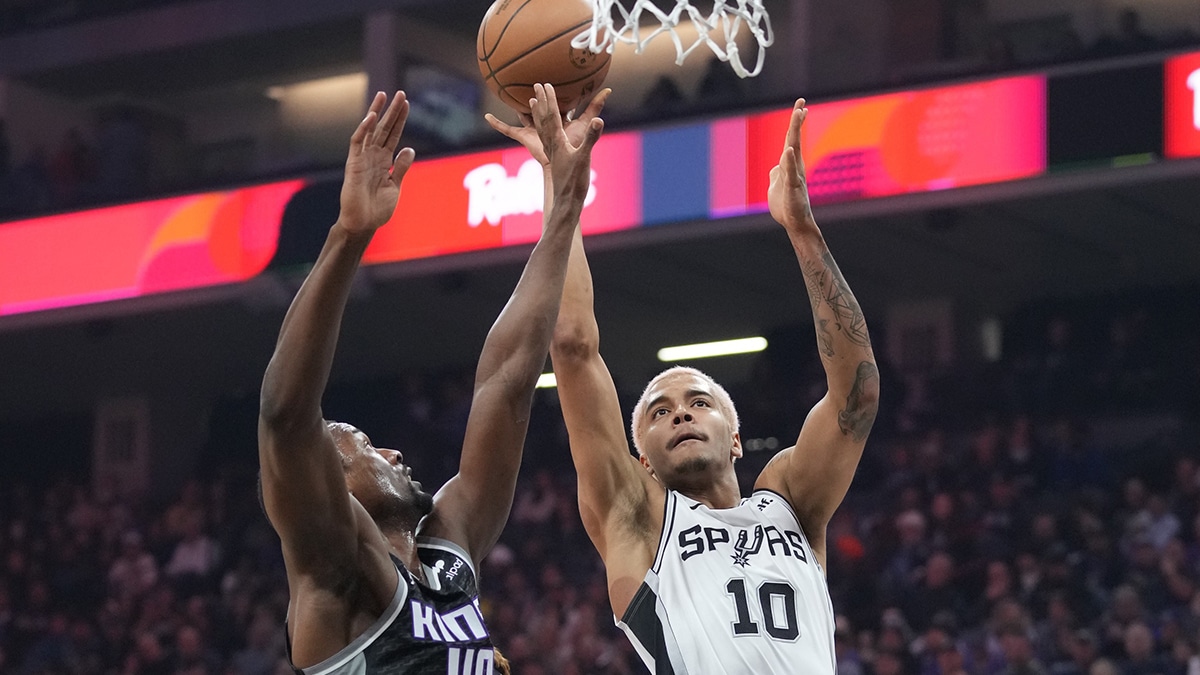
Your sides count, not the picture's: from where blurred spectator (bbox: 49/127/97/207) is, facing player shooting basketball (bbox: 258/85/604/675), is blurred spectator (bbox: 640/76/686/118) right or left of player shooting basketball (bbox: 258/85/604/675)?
left

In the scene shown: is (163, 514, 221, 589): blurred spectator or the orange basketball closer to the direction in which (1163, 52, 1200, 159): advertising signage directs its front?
the orange basketball

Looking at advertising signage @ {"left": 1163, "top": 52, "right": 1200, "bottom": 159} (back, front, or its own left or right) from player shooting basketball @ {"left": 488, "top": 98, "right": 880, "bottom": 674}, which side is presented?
front

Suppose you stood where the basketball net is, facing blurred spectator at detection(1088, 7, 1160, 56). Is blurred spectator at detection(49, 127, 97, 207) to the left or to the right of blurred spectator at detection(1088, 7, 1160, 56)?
left

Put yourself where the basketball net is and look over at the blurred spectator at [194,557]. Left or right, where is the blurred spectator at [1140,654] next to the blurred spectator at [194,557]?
right

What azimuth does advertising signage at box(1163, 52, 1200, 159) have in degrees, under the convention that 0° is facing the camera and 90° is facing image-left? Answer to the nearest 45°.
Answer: approximately 0°

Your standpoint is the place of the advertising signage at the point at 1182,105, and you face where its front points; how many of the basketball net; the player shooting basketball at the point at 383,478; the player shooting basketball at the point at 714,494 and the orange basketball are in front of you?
4

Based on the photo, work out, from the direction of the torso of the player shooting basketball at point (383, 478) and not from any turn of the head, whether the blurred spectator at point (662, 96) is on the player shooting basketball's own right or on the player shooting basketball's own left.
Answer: on the player shooting basketball's own left

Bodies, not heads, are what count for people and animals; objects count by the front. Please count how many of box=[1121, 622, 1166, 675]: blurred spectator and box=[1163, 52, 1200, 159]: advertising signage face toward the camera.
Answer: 2

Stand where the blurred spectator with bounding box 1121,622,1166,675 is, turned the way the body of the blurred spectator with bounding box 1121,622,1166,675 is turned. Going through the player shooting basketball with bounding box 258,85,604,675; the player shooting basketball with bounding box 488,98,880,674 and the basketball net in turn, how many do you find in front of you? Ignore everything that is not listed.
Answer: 3
